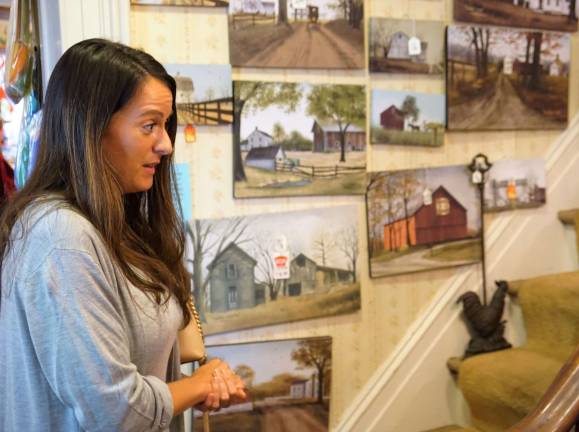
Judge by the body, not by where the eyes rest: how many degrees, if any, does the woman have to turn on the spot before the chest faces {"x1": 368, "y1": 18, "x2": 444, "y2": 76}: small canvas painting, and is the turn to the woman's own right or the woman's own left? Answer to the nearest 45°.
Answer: approximately 45° to the woman's own left

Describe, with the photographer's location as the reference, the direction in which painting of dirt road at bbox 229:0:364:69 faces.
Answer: facing the viewer

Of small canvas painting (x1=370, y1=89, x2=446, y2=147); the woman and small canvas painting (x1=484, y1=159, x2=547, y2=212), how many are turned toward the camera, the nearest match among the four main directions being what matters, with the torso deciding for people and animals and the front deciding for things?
2

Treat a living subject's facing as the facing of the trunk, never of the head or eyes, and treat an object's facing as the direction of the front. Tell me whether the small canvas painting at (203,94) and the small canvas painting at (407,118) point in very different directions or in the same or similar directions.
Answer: same or similar directions

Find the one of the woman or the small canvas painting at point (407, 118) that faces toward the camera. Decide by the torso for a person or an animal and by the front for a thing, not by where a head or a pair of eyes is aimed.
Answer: the small canvas painting

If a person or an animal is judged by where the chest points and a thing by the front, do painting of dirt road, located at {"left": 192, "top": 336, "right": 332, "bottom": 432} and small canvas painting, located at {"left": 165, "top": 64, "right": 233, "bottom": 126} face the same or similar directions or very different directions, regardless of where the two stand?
same or similar directions

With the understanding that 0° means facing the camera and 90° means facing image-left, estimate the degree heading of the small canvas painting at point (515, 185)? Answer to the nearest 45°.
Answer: approximately 0°

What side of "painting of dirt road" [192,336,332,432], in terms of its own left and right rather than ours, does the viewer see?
front

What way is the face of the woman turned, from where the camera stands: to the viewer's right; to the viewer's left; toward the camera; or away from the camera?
to the viewer's right

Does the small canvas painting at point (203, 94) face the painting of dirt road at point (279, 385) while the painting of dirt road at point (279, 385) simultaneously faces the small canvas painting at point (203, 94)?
no

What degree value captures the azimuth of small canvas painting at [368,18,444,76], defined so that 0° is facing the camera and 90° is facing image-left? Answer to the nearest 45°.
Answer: approximately 0°

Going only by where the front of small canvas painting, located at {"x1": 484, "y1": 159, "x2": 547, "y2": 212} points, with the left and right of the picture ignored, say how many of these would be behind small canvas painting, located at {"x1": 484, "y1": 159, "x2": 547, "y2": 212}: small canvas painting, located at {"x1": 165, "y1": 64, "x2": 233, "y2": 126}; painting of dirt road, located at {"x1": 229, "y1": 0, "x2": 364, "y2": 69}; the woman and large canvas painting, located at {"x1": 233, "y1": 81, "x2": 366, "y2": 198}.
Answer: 0
